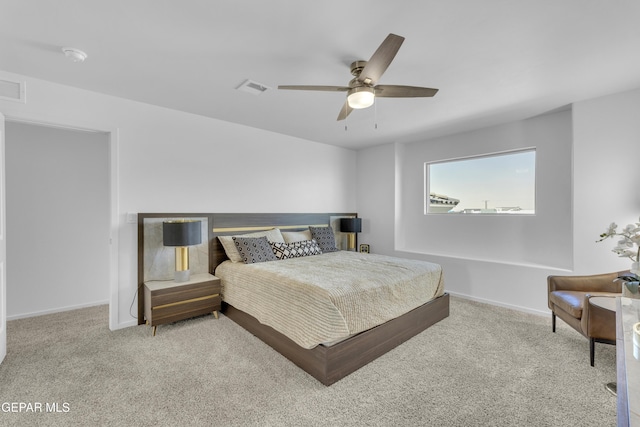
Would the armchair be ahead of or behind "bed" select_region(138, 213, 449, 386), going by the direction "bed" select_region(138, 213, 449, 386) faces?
ahead

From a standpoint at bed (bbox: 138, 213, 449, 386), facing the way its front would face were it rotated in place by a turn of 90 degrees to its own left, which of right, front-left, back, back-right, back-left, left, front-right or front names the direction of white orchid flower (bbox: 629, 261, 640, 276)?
right

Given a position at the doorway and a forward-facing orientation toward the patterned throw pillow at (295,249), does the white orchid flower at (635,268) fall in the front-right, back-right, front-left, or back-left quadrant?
front-right

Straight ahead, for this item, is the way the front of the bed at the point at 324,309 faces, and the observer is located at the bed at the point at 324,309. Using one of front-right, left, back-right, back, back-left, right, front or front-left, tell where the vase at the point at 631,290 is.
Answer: front

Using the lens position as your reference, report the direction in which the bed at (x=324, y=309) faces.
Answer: facing the viewer and to the right of the viewer

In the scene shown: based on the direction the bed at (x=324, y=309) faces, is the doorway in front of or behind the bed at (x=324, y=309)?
behind

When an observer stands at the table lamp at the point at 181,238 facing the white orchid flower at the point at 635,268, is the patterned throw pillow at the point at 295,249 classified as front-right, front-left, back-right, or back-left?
front-left
